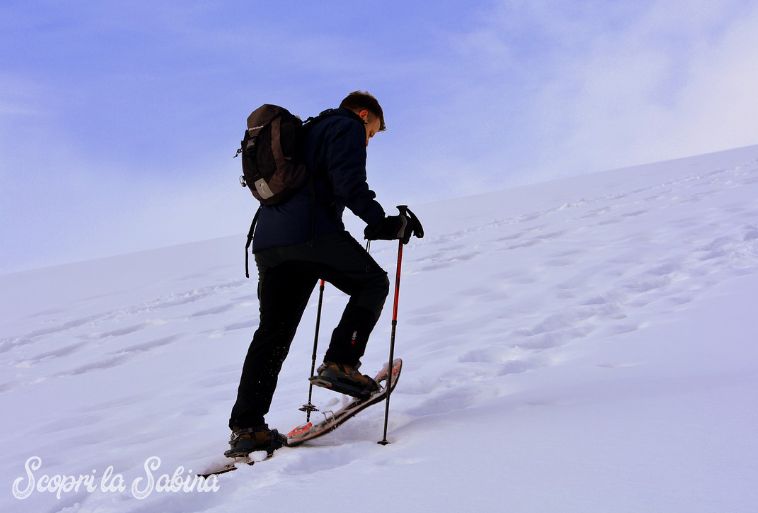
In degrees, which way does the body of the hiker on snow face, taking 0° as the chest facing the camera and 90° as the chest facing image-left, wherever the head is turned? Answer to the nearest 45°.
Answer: approximately 270°
